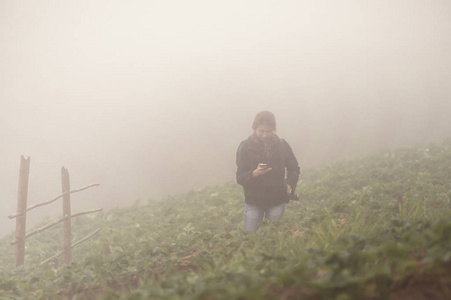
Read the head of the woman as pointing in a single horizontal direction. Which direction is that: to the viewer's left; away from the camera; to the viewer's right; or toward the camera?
toward the camera

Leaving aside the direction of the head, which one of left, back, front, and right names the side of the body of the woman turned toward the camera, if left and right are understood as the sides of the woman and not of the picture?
front
